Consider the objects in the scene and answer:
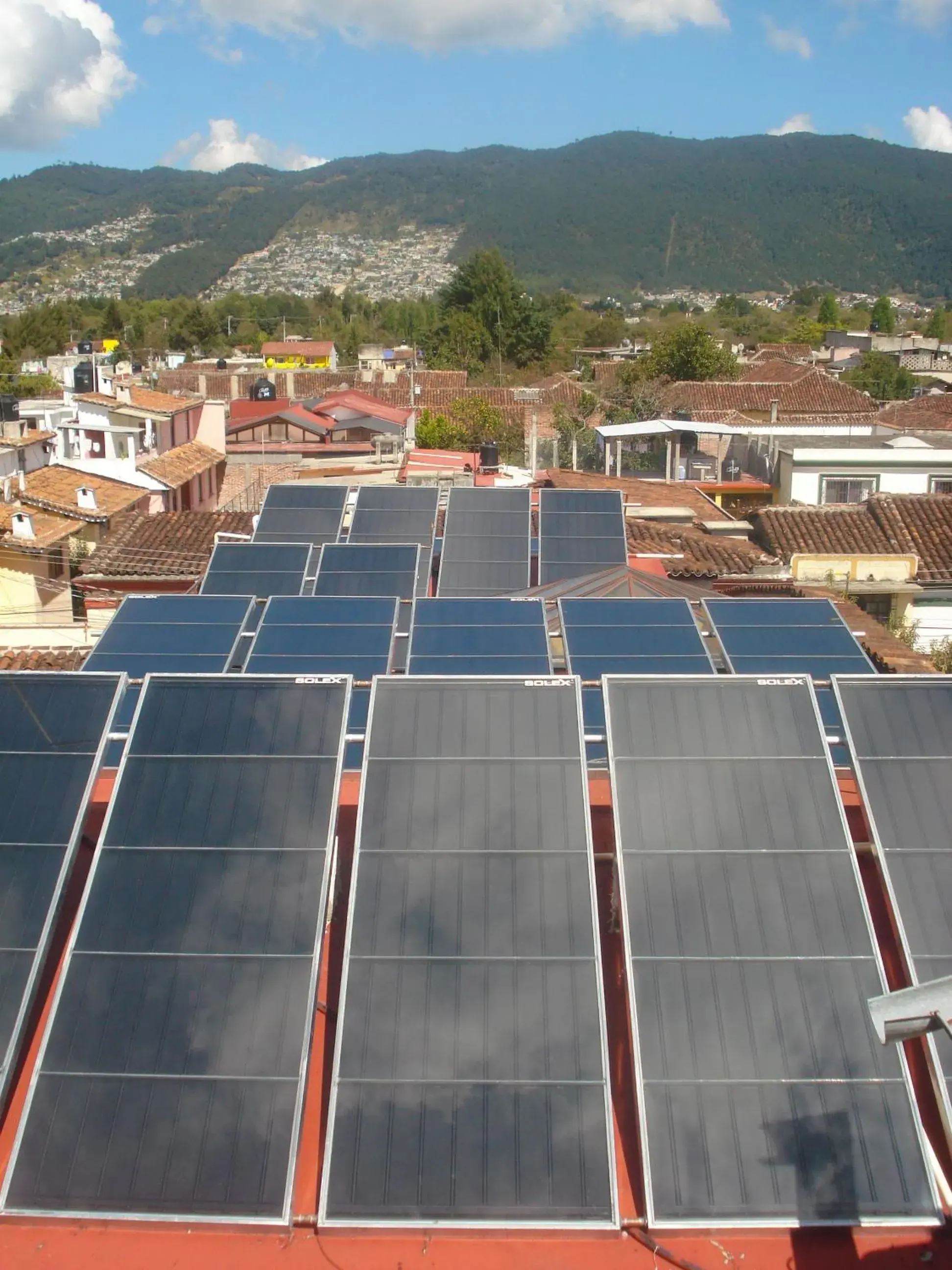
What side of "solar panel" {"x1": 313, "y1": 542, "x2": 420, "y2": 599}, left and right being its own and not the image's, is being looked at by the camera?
front

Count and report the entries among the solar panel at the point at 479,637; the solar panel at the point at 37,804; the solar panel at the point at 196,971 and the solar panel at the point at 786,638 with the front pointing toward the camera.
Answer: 4

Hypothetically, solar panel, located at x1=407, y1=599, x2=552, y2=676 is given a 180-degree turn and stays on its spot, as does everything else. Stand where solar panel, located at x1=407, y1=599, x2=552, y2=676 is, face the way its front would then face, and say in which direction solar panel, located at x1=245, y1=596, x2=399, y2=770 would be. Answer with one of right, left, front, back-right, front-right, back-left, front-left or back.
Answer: left

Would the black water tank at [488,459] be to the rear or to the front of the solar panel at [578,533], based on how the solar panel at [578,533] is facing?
to the rear

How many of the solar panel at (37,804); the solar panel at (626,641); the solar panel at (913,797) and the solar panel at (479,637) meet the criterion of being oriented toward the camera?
4

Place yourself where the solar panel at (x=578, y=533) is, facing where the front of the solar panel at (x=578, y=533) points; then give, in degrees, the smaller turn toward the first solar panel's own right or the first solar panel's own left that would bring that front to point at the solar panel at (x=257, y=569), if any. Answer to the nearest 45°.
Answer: approximately 45° to the first solar panel's own right

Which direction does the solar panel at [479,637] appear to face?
toward the camera

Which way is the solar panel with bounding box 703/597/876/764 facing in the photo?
toward the camera

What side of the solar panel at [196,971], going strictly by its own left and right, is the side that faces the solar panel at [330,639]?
back

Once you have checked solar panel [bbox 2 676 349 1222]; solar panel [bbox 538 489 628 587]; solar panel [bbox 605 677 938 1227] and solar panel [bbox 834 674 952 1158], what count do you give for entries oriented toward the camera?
4

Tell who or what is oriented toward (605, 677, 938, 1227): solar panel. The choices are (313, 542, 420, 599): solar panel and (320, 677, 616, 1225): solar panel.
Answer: (313, 542, 420, 599): solar panel

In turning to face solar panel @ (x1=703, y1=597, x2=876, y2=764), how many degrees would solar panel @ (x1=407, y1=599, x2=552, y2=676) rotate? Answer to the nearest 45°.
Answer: approximately 90° to its left

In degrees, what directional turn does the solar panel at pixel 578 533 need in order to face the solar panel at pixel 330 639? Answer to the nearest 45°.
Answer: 0° — it already faces it

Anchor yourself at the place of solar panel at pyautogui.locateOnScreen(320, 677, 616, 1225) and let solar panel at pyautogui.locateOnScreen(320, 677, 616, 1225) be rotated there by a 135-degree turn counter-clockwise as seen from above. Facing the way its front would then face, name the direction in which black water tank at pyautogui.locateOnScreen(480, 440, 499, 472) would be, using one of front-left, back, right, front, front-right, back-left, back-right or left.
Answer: front-left

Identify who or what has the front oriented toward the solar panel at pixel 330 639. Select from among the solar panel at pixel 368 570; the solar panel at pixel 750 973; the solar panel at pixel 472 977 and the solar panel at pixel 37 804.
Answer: the solar panel at pixel 368 570

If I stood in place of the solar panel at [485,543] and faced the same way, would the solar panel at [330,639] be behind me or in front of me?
in front
